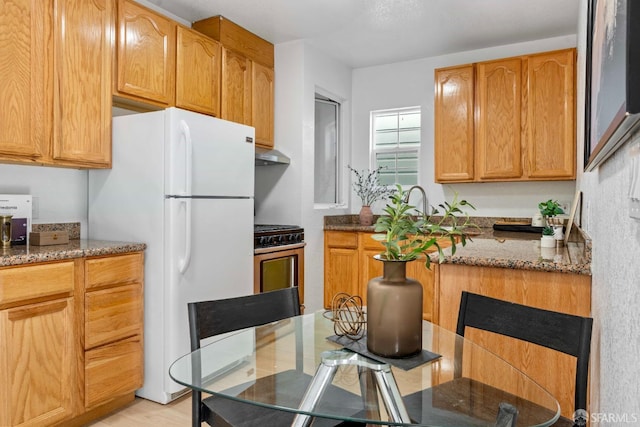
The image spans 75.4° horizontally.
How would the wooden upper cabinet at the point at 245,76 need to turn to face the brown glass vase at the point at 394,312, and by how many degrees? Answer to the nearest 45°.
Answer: approximately 45° to its right

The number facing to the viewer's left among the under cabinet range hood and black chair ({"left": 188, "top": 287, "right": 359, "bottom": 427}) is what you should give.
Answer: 0

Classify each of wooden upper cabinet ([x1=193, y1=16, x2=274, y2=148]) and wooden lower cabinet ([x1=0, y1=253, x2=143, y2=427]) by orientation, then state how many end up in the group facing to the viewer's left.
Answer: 0

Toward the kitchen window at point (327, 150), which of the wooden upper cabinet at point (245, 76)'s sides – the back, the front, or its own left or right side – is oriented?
left

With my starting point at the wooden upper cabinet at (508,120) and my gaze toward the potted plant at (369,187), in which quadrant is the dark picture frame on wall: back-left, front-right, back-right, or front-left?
back-left

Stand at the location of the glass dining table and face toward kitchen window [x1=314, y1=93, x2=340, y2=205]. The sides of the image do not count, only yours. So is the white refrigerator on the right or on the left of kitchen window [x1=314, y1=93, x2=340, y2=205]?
left

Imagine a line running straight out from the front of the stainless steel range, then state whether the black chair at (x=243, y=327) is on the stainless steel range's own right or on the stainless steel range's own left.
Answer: on the stainless steel range's own right

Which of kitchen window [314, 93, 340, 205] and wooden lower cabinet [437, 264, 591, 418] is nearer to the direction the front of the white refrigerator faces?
the wooden lower cabinet
